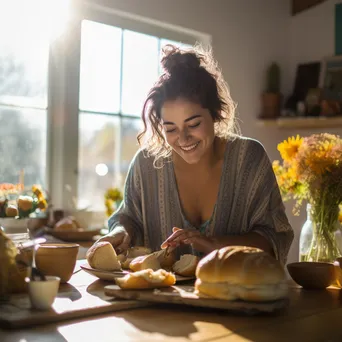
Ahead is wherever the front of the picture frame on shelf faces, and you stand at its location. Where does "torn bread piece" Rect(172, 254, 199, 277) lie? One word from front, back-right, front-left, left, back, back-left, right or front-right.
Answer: front

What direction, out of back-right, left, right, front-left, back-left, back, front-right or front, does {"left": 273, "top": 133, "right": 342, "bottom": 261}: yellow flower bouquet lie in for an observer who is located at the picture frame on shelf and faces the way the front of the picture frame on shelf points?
front

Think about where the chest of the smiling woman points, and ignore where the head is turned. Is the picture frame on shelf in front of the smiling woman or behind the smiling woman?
behind

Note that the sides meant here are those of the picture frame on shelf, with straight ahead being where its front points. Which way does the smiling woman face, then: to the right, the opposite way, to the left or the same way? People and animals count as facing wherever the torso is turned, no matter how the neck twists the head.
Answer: the same way

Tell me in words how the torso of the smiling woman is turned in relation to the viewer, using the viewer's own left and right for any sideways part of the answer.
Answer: facing the viewer

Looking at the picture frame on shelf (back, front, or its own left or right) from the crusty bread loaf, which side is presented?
front

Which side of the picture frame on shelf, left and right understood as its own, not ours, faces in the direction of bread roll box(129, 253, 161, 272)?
front

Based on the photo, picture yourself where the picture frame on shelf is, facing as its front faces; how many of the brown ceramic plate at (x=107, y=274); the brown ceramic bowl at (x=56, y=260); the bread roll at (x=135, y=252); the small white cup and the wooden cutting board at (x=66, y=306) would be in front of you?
5

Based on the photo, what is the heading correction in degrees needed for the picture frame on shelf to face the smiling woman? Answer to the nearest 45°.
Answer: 0° — it already faces them

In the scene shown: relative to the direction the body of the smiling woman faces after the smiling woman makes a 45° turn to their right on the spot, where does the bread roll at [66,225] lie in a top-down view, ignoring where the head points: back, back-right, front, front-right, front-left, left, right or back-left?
right

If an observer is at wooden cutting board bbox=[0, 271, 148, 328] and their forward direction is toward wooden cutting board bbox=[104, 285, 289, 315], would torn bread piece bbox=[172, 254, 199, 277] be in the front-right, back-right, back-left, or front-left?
front-left

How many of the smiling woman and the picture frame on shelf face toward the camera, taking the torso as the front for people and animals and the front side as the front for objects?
2

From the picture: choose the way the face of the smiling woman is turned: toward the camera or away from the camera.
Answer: toward the camera

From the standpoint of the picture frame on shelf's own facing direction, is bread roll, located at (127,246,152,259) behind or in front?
in front
